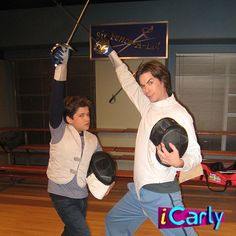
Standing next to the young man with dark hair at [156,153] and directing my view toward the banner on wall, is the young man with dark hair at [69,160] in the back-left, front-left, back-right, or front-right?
front-left

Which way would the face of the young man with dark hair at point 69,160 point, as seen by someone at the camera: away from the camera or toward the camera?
toward the camera

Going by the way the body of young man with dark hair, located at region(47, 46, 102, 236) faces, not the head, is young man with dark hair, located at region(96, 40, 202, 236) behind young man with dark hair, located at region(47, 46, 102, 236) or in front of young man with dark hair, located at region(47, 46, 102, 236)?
in front

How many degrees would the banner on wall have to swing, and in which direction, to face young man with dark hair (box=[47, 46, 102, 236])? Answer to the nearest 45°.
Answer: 0° — it already faces them

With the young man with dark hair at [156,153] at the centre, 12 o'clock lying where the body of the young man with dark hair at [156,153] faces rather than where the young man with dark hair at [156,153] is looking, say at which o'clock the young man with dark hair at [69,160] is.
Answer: the young man with dark hair at [69,160] is roughly at 2 o'clock from the young man with dark hair at [156,153].

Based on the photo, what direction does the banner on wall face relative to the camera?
toward the camera

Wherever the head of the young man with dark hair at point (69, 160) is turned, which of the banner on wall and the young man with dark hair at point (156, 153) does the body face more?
the young man with dark hair

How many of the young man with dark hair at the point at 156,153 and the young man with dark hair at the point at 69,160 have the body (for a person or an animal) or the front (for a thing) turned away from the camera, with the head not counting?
0

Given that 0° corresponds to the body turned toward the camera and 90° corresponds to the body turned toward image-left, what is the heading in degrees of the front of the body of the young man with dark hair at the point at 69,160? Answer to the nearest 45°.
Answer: approximately 315°

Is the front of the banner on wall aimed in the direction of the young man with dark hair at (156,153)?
yes

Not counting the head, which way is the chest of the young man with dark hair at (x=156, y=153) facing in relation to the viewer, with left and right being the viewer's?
facing the viewer and to the left of the viewer

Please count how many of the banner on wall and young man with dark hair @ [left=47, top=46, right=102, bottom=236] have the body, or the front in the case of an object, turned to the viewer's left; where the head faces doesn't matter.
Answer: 0

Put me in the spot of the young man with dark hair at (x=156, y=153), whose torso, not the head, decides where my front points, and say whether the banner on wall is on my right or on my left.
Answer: on my right
